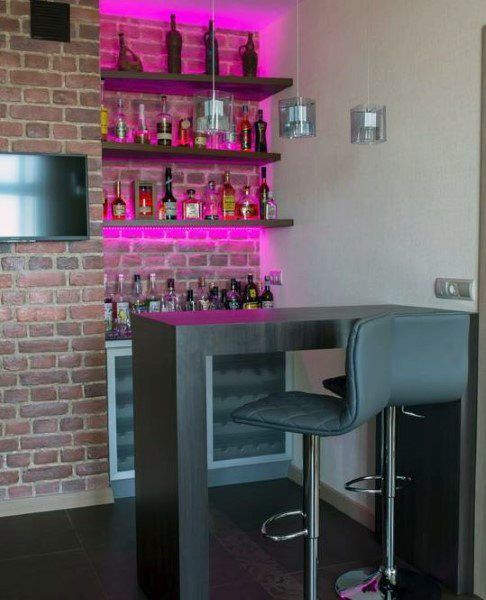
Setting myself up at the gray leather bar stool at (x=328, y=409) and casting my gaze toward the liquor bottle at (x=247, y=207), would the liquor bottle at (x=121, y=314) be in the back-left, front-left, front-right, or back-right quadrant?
front-left

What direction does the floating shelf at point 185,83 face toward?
toward the camera

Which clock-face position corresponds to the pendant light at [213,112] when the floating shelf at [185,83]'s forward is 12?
The pendant light is roughly at 12 o'clock from the floating shelf.

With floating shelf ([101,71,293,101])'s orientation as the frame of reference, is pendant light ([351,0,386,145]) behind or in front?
in front

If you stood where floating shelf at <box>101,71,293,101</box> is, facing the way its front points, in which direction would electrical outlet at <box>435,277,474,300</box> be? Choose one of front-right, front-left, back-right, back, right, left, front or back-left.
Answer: front-left
